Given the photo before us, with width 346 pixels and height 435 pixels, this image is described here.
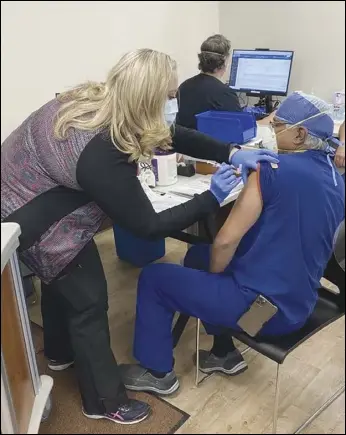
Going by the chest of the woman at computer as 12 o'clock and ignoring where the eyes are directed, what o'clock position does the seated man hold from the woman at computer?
The seated man is roughly at 4 o'clock from the woman at computer.

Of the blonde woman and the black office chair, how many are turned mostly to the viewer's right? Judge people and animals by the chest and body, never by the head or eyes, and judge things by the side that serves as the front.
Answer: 1

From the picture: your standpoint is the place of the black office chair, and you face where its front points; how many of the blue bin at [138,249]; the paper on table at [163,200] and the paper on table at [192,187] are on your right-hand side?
3

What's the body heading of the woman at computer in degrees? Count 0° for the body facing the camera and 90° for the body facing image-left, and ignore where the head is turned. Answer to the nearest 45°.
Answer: approximately 225°

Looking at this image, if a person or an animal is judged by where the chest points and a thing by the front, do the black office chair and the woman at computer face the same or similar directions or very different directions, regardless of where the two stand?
very different directions

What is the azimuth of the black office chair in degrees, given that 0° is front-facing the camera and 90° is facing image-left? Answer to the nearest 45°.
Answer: approximately 45°

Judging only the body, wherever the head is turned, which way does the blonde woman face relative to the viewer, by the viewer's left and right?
facing to the right of the viewer

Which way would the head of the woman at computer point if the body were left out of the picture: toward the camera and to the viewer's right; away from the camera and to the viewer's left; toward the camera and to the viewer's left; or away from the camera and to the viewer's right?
away from the camera and to the viewer's right

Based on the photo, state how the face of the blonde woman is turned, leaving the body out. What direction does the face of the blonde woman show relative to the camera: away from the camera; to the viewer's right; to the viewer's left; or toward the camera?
to the viewer's right

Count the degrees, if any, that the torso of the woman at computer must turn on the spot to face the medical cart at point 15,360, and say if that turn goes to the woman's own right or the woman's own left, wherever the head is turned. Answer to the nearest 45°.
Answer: approximately 180°
